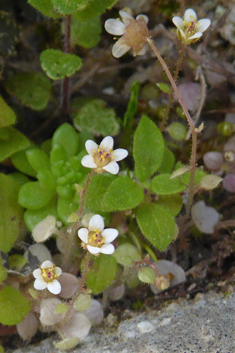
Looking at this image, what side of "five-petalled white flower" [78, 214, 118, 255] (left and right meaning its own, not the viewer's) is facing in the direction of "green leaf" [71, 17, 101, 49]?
back

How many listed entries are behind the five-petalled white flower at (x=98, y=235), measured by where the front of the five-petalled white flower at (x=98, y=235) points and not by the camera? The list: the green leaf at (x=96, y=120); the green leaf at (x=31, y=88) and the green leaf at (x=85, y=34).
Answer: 3

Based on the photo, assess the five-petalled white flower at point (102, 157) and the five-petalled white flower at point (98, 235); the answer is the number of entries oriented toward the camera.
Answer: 2

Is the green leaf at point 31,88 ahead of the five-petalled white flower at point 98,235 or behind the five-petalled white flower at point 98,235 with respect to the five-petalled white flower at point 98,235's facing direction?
behind

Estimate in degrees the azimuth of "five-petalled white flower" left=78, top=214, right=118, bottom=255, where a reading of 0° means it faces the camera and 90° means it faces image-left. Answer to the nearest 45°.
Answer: approximately 0°
